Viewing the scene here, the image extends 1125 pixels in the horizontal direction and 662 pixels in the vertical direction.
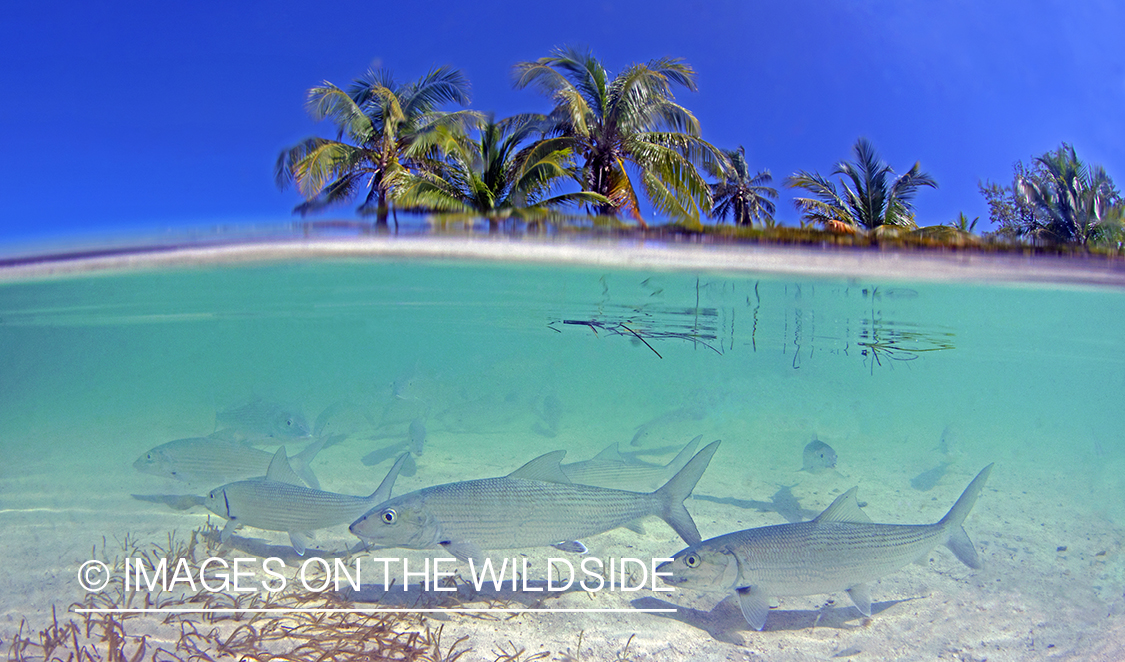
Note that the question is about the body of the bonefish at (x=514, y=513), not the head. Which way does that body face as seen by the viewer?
to the viewer's left

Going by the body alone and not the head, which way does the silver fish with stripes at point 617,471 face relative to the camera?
to the viewer's left

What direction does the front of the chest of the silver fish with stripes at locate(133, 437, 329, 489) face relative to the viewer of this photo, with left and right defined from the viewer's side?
facing to the left of the viewer

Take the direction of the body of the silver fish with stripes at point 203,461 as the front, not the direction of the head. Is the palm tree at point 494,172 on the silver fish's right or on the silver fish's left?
on the silver fish's right

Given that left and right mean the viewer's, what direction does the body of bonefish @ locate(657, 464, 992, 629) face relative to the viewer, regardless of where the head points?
facing to the left of the viewer

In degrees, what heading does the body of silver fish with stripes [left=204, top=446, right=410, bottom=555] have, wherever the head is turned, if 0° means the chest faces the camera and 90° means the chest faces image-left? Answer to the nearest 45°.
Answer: approximately 90°
